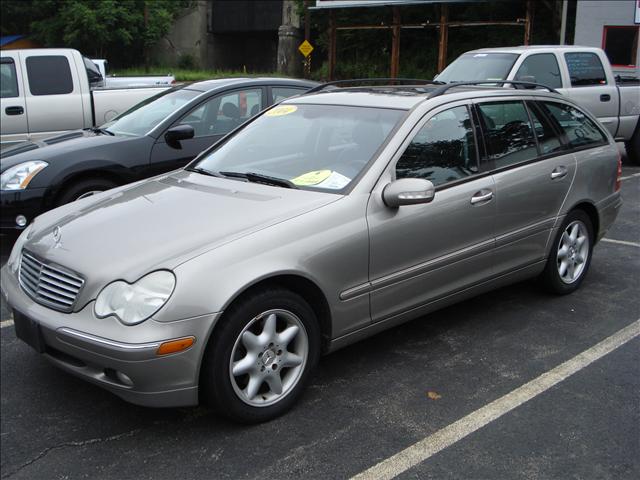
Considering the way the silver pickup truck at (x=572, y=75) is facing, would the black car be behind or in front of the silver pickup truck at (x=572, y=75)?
in front

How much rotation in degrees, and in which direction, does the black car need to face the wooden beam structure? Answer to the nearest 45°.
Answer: approximately 180°

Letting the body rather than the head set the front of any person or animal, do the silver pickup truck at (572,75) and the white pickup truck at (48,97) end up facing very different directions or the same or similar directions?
same or similar directions

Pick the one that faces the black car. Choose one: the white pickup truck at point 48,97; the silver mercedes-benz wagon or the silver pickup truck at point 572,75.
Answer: the silver pickup truck at point 572,75

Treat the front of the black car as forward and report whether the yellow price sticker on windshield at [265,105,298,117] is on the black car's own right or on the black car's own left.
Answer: on the black car's own left

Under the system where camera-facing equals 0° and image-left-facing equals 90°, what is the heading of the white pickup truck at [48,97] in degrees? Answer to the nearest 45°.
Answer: approximately 90°

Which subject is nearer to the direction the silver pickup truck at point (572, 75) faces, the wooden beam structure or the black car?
the black car

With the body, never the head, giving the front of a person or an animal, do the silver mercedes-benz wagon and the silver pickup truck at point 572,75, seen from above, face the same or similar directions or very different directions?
same or similar directions

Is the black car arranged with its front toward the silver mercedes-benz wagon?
no

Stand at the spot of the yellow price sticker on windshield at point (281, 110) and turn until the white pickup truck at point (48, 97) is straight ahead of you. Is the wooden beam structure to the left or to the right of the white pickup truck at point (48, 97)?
right

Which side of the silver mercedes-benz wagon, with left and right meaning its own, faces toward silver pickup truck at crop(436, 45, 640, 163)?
back

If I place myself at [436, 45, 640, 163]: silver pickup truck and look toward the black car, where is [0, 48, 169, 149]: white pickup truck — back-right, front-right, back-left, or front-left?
front-right

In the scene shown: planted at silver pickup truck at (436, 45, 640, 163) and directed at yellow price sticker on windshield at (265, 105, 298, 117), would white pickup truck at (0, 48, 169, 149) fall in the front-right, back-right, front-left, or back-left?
front-right

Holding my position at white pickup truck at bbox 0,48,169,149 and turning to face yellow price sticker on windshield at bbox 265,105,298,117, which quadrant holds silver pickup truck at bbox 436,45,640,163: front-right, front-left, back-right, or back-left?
front-left

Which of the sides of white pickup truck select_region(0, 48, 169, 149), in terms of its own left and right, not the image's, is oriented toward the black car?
left

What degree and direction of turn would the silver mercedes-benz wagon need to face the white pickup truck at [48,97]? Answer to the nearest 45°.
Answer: approximately 90° to its right

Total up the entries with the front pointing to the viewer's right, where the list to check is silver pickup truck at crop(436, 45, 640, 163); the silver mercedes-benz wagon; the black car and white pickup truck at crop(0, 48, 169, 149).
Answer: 0

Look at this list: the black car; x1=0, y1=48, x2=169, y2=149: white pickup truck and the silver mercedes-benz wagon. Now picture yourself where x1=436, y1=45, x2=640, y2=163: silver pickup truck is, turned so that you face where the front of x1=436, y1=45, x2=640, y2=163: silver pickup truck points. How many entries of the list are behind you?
0

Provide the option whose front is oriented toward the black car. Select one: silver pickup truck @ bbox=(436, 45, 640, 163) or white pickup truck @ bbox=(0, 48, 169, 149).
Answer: silver pickup truck @ bbox=(436, 45, 640, 163)

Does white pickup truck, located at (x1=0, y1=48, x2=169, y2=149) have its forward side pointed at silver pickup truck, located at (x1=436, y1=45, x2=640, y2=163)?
no

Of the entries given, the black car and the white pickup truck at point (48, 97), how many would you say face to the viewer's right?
0

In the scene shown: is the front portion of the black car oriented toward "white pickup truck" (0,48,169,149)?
no
